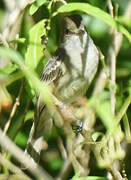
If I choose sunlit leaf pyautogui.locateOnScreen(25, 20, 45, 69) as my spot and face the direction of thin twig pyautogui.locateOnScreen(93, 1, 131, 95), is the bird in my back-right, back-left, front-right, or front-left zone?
front-left

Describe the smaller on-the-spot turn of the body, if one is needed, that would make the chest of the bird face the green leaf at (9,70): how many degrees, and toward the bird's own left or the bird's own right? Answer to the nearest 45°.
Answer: approximately 90° to the bird's own right

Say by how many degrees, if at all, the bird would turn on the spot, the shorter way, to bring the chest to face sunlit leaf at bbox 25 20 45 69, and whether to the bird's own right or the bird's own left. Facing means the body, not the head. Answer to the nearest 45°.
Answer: approximately 135° to the bird's own right

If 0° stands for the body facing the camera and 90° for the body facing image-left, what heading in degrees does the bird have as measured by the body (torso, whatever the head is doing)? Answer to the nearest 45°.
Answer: approximately 315°

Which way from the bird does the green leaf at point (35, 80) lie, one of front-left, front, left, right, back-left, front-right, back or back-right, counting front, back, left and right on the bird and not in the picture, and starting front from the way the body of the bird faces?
front-right

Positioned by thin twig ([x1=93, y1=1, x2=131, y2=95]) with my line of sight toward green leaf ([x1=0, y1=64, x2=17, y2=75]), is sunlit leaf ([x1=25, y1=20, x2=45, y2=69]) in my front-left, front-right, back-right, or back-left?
front-left

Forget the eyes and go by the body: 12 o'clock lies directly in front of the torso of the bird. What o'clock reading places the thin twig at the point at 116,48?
The thin twig is roughly at 10 o'clock from the bird.
